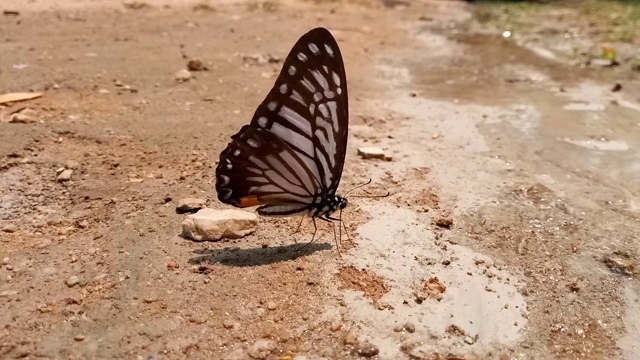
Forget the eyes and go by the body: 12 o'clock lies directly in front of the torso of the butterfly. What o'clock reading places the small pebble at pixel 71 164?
The small pebble is roughly at 7 o'clock from the butterfly.

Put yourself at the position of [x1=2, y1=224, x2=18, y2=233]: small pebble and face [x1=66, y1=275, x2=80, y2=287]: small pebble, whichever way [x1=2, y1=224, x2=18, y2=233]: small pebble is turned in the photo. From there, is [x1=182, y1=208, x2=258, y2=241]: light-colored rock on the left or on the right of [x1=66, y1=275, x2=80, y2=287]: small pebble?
left

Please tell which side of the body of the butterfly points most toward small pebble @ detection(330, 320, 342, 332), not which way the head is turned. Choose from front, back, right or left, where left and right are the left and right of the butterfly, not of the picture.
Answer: right

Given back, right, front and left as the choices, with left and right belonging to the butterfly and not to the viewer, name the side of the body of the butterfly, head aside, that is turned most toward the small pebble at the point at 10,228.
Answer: back

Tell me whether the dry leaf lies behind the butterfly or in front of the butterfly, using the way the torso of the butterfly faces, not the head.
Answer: behind

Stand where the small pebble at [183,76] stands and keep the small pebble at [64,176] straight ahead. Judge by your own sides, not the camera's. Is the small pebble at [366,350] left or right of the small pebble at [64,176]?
left

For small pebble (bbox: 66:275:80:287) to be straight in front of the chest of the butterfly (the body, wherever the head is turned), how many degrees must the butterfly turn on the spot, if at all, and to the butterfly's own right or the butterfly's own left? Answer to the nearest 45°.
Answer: approximately 180°

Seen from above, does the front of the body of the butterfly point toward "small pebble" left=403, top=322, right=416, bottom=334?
no

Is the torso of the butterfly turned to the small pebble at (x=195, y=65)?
no

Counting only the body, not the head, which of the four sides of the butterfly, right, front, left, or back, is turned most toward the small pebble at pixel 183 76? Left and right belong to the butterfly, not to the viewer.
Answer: left

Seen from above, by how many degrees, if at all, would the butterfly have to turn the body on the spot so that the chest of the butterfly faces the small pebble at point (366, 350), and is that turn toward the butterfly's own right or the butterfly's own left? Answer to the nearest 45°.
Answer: approximately 90° to the butterfly's own right

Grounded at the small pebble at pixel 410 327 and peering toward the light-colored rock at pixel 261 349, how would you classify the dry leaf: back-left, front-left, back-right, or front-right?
front-right

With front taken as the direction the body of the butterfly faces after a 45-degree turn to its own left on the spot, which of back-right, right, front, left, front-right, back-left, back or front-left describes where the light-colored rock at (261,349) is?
back-right

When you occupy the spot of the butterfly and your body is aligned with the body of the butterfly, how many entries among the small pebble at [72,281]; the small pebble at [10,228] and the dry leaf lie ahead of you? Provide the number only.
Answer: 0

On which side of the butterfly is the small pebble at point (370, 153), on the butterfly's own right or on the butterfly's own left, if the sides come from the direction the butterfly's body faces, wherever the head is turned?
on the butterfly's own left

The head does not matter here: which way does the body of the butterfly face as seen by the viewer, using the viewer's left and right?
facing to the right of the viewer

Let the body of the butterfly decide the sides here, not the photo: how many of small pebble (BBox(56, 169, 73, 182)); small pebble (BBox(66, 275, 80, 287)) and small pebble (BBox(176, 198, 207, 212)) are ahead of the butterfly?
0

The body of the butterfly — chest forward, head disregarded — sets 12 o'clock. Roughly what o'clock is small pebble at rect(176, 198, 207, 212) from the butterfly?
The small pebble is roughly at 7 o'clock from the butterfly.
